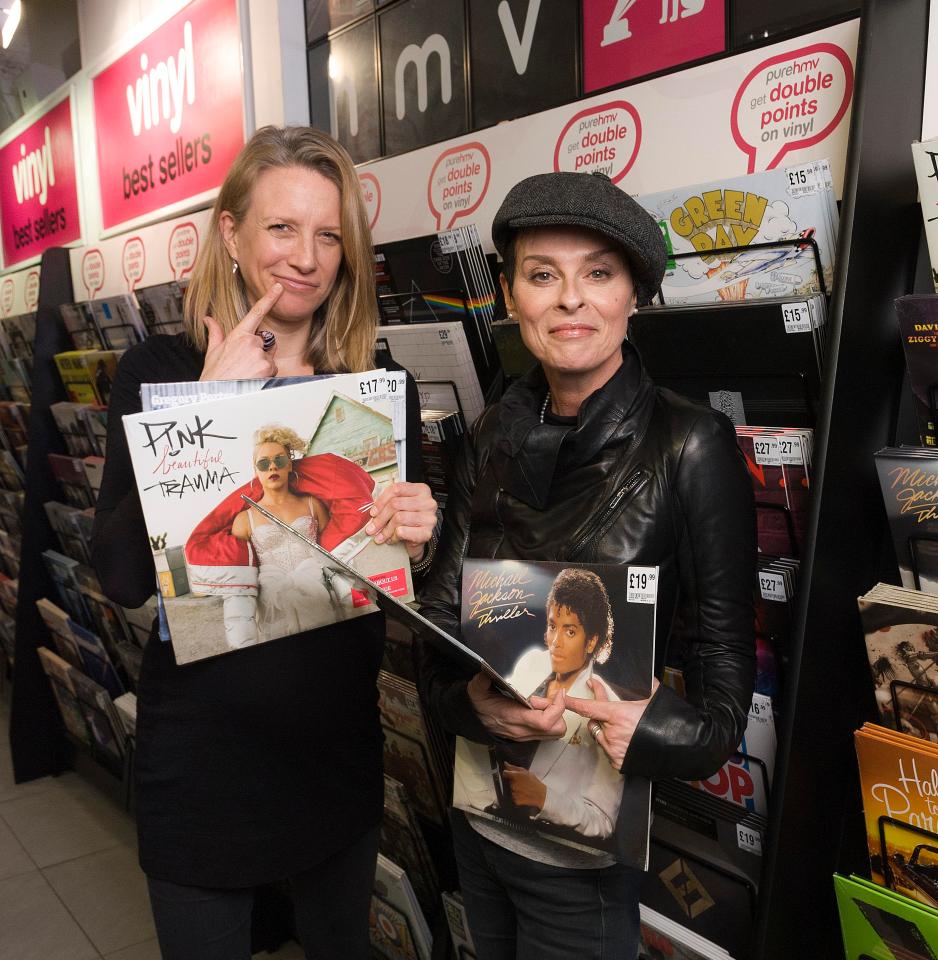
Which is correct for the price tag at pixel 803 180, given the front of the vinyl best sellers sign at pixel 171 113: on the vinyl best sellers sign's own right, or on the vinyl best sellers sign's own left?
on the vinyl best sellers sign's own left

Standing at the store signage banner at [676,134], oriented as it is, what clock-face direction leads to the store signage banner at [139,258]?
the store signage banner at [139,258] is roughly at 3 o'clock from the store signage banner at [676,134].

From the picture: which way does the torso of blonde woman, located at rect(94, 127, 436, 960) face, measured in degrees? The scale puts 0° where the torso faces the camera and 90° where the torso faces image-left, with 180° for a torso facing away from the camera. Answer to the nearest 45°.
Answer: approximately 0°

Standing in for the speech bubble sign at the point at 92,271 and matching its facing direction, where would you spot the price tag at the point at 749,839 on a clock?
The price tag is roughly at 10 o'clock from the speech bubble sign.

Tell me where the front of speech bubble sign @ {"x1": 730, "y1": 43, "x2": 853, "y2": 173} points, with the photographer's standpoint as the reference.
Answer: facing the viewer and to the left of the viewer

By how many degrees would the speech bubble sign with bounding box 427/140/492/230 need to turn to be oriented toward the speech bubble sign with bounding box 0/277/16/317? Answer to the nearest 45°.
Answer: approximately 90° to its right

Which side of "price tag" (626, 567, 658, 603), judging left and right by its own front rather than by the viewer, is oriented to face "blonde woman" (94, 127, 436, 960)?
right

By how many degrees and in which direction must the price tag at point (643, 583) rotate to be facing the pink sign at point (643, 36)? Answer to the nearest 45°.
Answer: approximately 180°

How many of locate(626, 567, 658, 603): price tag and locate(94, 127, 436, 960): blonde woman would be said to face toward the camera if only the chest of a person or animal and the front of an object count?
2
